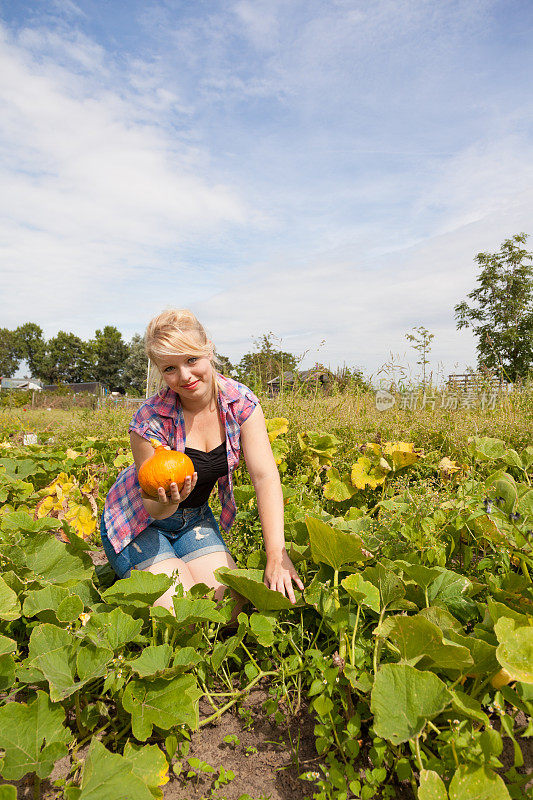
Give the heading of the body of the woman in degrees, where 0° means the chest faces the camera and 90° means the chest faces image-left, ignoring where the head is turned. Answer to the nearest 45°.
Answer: approximately 315°

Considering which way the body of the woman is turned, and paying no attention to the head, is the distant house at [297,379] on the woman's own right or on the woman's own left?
on the woman's own left

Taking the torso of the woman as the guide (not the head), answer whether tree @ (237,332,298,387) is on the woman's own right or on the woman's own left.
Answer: on the woman's own left
